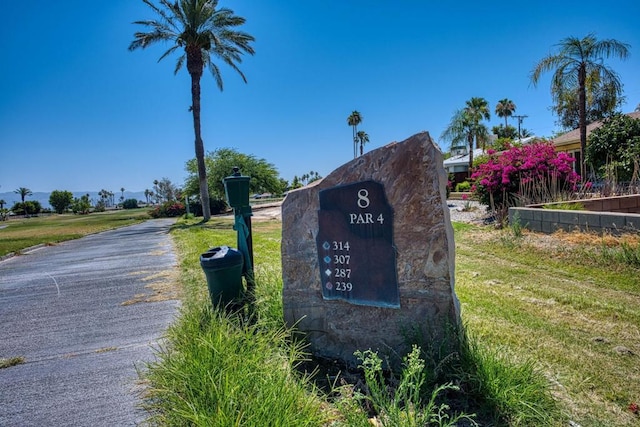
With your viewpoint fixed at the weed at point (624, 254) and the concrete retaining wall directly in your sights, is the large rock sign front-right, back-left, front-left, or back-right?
back-left

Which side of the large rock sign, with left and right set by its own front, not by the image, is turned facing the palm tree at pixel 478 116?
back

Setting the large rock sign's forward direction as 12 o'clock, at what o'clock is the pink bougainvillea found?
The pink bougainvillea is roughly at 7 o'clock from the large rock sign.

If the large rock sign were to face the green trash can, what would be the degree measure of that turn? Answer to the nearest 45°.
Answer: approximately 90° to its right

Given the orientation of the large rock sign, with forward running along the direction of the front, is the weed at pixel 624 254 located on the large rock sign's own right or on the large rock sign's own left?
on the large rock sign's own left

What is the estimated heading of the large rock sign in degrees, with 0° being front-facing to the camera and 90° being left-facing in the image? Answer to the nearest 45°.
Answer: approximately 0°

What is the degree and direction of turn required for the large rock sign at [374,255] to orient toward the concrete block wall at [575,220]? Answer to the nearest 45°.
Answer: approximately 135° to its left

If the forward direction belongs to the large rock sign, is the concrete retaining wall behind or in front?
behind
